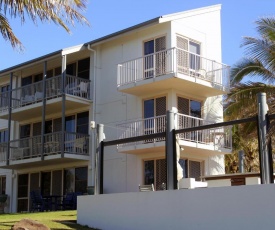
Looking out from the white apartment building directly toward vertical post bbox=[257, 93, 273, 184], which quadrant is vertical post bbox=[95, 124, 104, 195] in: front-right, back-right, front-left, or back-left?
front-right
